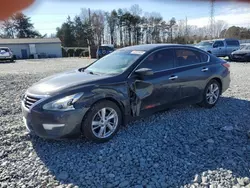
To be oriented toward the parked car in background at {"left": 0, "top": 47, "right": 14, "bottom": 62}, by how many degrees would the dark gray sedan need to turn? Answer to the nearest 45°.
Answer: approximately 90° to its right

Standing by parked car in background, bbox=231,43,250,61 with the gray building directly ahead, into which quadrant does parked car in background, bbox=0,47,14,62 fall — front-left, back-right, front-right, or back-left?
front-left

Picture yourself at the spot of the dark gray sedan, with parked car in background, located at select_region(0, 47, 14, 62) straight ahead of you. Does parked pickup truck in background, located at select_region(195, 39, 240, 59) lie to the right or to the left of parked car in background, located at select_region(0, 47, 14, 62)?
right

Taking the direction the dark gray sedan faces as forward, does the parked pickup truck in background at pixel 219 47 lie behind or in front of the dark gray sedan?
behind

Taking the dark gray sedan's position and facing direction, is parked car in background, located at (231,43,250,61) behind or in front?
behind

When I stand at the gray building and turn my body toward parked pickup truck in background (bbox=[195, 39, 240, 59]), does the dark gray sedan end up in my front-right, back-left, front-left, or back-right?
front-right

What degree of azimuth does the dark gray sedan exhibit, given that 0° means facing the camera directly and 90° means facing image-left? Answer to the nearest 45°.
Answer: approximately 45°
